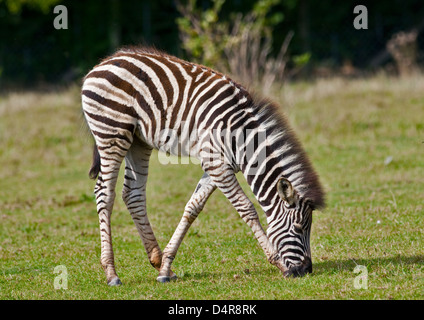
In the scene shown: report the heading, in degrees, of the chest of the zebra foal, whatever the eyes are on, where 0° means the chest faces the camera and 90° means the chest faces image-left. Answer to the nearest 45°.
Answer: approximately 270°
